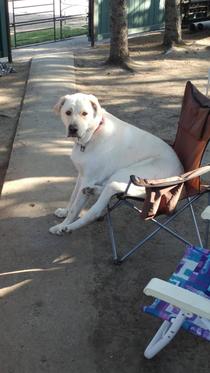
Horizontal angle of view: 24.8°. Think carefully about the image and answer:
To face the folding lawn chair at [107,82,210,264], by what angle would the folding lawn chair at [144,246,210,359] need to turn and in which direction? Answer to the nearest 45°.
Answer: approximately 45° to its right

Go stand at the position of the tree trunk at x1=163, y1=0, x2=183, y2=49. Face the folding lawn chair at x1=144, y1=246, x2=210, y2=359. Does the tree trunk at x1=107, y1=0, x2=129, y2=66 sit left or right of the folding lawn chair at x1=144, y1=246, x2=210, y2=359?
right

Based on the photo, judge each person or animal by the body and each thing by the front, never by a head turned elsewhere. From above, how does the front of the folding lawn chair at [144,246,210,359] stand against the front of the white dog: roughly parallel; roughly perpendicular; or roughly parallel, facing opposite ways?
roughly parallel

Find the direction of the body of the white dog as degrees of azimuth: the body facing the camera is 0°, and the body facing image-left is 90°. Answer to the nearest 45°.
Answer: approximately 45°

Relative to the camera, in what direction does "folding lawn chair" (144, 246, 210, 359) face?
facing away from the viewer and to the left of the viewer

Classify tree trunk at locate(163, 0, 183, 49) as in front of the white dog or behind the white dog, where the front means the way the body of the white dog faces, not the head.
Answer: behind

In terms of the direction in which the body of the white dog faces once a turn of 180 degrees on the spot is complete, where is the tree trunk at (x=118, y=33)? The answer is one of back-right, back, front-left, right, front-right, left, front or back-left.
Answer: front-left

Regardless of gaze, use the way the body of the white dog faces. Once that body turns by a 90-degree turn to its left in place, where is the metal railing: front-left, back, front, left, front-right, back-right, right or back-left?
back-left

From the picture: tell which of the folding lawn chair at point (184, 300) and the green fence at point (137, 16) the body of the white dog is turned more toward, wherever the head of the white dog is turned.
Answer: the folding lawn chair

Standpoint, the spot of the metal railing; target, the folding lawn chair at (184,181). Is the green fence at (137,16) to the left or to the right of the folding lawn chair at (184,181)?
left
